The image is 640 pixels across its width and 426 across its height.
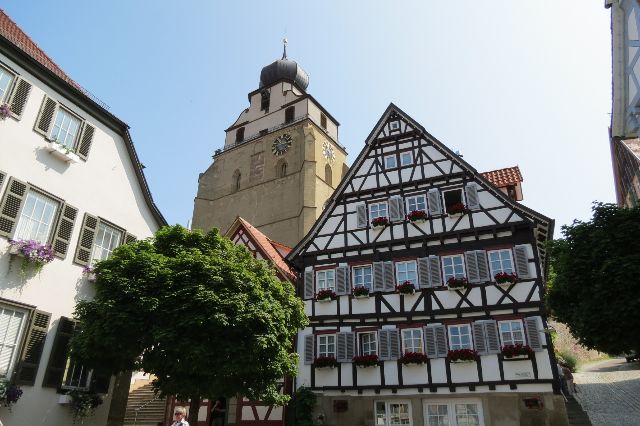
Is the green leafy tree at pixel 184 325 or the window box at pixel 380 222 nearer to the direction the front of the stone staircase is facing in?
the green leafy tree

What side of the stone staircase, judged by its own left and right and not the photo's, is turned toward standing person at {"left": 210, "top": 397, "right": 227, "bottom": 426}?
left

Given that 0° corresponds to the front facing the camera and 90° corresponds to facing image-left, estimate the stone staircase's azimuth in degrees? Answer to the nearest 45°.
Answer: approximately 0°

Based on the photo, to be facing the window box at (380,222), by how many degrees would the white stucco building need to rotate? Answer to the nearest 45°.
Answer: approximately 45° to its left

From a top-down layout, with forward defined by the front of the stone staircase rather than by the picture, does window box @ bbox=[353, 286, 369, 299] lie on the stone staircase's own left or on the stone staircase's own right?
on the stone staircase's own left

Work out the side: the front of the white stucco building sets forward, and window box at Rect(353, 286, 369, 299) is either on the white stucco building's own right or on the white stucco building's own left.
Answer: on the white stucco building's own left

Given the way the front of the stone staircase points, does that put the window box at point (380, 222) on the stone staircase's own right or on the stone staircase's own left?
on the stone staircase's own left

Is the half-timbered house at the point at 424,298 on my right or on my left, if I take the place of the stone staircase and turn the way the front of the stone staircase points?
on my left

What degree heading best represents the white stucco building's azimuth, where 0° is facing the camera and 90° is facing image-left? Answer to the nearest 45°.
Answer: approximately 315°
